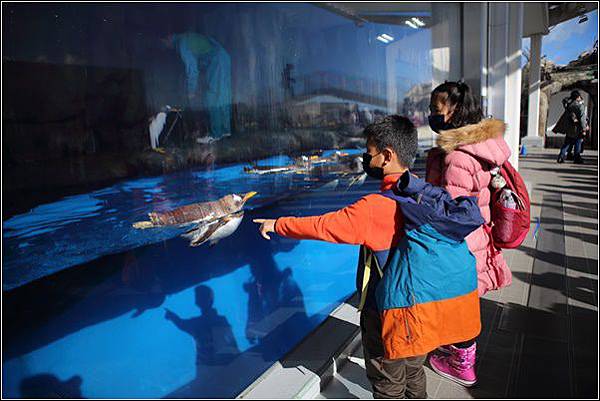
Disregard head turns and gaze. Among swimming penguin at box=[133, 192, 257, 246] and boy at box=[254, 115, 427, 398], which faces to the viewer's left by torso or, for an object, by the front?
the boy

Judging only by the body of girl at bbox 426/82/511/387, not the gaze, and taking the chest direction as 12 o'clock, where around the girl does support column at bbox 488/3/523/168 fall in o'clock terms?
The support column is roughly at 3 o'clock from the girl.

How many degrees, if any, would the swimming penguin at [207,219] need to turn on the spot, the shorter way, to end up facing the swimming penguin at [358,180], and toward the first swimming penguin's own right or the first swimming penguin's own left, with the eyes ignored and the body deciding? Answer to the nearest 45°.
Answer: approximately 45° to the first swimming penguin's own left

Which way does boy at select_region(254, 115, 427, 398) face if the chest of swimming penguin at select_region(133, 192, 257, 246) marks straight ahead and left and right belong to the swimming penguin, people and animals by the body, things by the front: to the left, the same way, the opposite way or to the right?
the opposite way

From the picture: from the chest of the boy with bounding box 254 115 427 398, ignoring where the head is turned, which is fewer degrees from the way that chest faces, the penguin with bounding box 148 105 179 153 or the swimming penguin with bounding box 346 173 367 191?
the penguin

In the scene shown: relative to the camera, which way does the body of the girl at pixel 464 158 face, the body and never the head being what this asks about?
to the viewer's left

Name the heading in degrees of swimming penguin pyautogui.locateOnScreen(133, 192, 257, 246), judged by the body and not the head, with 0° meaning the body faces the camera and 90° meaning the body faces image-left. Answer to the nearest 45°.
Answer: approximately 270°

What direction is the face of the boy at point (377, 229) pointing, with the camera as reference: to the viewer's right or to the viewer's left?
to the viewer's left

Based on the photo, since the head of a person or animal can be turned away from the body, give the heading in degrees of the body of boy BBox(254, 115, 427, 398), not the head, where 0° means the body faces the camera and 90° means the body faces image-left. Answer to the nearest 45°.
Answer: approximately 90°

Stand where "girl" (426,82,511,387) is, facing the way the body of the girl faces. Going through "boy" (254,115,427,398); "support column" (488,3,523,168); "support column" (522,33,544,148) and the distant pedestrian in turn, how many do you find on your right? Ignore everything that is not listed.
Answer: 3

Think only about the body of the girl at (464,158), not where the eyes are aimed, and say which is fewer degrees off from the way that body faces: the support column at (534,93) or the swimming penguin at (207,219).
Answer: the swimming penguin
